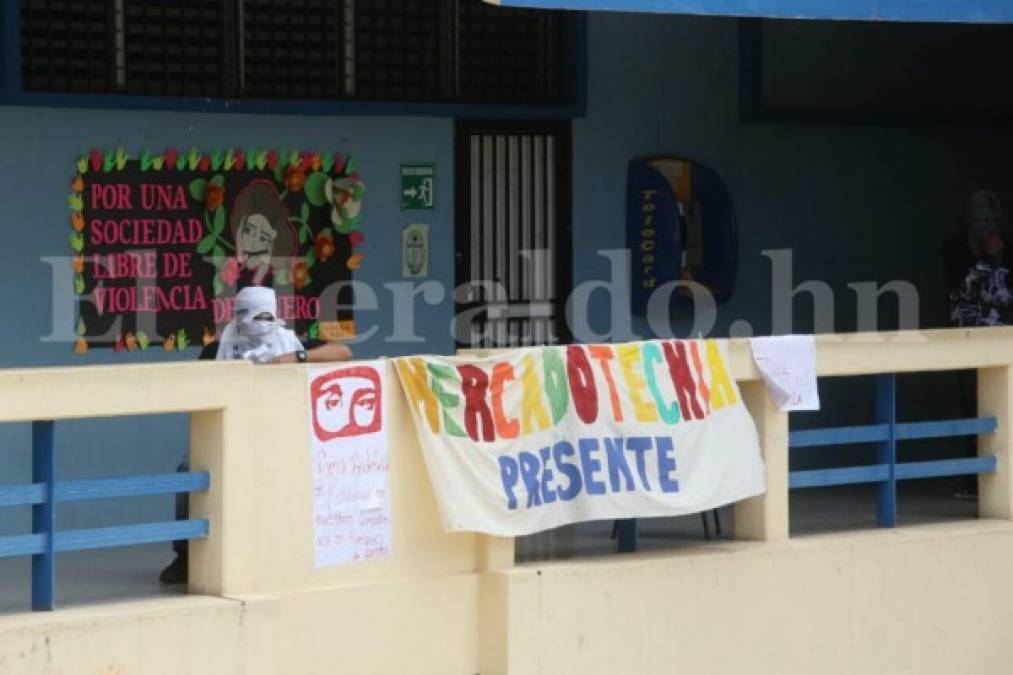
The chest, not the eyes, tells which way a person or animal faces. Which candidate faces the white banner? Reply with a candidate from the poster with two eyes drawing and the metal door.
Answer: the metal door

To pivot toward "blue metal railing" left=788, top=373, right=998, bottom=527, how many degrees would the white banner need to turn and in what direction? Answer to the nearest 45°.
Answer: approximately 135° to its left

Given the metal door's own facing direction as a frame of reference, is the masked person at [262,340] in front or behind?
in front

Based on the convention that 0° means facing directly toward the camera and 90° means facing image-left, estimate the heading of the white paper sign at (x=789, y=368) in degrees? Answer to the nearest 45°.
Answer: approximately 0°

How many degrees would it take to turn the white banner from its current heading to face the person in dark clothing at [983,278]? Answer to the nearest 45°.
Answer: approximately 135° to its left

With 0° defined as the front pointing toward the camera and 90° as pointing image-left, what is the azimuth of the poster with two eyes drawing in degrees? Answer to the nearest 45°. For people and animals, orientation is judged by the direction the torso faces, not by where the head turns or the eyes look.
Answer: approximately 0°

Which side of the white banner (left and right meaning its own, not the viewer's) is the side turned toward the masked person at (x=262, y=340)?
right

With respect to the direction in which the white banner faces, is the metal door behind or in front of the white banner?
behind

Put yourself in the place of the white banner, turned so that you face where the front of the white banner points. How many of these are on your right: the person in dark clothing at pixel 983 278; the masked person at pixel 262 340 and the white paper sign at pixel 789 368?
1

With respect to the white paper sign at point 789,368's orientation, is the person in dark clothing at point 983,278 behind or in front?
behind

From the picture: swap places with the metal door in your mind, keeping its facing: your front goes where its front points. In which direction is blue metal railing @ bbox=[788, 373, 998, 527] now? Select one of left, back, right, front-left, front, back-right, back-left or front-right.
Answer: front-left

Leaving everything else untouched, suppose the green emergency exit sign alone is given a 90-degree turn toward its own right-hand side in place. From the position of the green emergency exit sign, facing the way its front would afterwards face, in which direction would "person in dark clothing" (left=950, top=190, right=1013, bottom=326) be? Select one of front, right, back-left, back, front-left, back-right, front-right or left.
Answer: back
